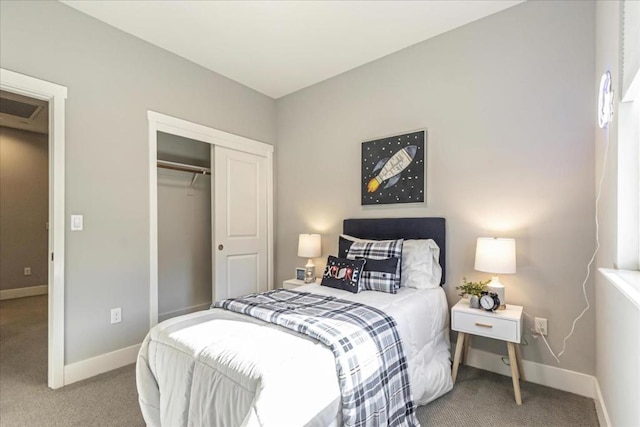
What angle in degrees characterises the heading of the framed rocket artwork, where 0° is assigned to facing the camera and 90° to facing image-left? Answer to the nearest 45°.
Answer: approximately 45°

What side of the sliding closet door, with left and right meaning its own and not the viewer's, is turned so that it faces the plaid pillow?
front

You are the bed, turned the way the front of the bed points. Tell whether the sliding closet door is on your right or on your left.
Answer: on your right

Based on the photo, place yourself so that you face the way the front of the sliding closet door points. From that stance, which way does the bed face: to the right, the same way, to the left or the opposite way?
to the right

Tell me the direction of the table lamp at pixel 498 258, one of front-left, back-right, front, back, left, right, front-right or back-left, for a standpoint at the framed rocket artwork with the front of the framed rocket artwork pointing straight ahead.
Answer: left

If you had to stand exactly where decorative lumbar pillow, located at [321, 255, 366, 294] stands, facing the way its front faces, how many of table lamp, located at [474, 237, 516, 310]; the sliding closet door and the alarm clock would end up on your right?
1

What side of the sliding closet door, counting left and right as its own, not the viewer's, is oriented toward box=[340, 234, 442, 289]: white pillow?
front

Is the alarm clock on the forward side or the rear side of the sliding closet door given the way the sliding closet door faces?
on the forward side

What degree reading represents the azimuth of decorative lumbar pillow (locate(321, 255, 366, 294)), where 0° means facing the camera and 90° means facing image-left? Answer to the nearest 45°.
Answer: approximately 45°

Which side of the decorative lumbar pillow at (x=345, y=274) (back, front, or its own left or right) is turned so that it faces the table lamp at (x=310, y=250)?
right

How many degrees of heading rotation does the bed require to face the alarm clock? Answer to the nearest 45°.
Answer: approximately 135° to its left

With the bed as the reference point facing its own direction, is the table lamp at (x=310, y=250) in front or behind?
behind

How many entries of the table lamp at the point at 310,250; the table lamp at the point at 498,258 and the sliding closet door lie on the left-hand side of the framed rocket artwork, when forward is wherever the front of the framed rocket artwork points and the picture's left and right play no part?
1

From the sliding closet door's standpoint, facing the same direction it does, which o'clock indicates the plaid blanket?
The plaid blanket is roughly at 1 o'clock from the sliding closet door.

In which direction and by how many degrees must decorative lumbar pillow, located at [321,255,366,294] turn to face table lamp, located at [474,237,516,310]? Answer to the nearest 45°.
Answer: approximately 135° to its left
